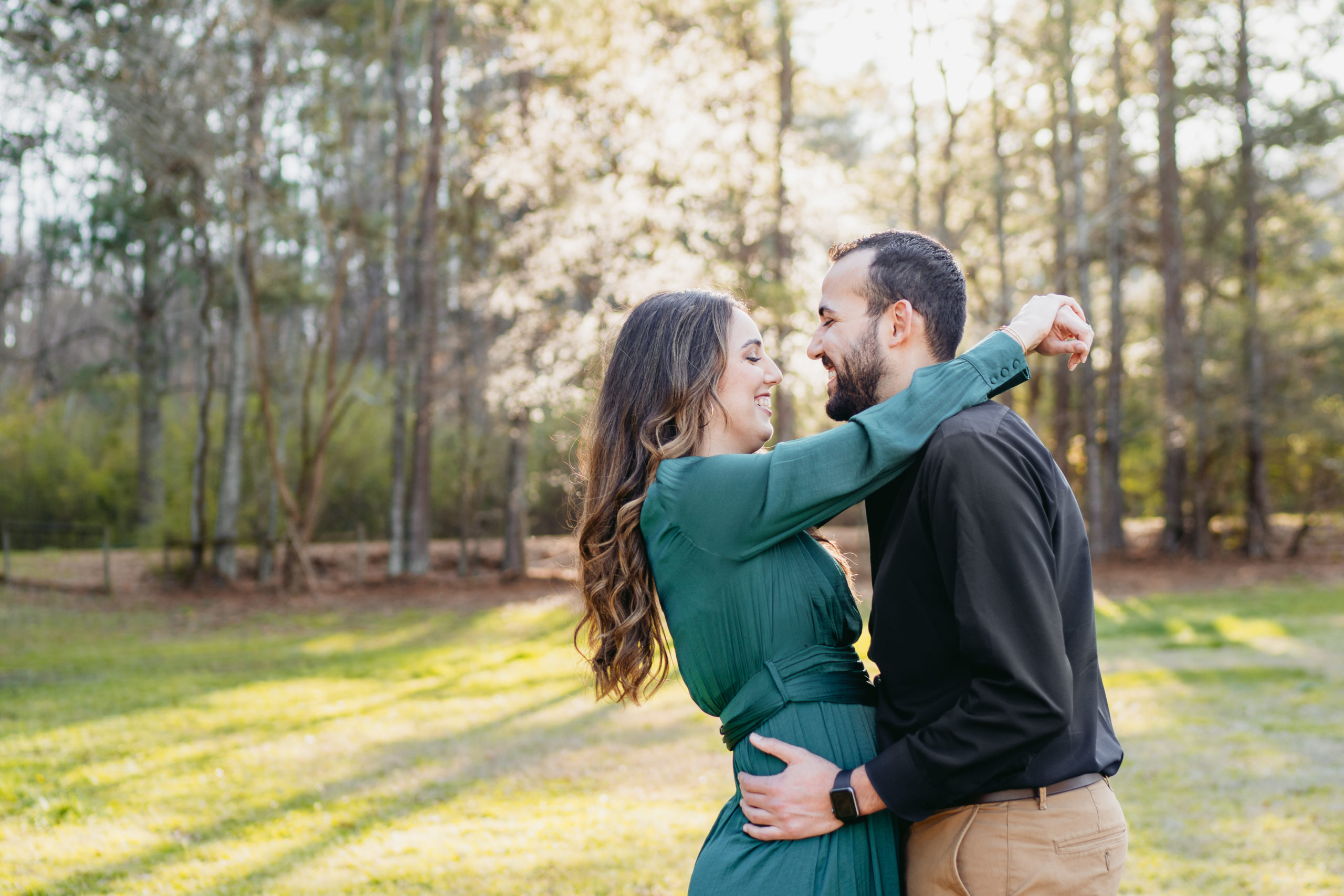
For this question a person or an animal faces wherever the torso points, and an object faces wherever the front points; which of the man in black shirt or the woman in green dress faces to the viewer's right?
the woman in green dress

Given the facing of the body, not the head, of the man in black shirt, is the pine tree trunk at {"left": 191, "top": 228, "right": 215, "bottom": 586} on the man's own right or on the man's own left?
on the man's own right

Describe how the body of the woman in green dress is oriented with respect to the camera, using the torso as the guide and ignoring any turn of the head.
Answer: to the viewer's right

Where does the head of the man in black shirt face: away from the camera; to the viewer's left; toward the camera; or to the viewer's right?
to the viewer's left

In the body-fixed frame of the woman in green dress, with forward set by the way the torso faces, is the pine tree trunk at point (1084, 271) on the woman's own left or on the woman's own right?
on the woman's own left

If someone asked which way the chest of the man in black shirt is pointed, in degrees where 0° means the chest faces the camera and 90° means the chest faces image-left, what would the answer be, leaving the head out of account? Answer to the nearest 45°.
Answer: approximately 90°

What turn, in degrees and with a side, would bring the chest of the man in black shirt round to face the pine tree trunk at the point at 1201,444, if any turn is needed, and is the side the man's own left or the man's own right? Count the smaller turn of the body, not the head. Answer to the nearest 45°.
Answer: approximately 90° to the man's own right

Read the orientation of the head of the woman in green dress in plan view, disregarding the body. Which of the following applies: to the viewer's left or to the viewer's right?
to the viewer's right

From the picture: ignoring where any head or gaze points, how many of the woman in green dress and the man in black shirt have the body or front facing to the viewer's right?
1

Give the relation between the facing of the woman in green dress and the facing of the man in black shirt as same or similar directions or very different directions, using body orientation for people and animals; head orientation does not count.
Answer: very different directions
